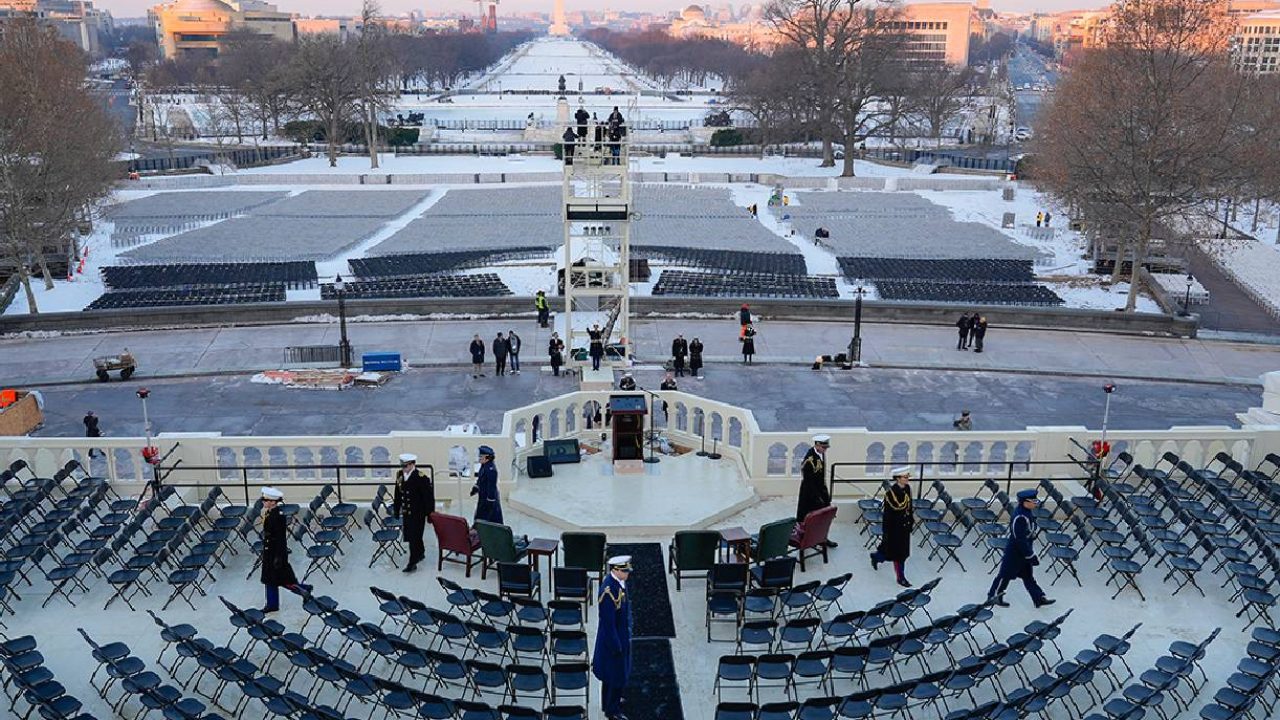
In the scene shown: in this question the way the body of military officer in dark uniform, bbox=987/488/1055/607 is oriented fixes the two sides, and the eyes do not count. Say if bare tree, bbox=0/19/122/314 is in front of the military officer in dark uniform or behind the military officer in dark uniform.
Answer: behind

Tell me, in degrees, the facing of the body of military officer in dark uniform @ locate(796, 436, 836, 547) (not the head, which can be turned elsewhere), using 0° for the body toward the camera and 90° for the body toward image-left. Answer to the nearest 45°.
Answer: approximately 315°

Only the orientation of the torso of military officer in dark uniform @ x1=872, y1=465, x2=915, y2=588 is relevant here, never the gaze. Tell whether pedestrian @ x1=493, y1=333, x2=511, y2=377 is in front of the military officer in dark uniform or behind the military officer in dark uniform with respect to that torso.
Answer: behind

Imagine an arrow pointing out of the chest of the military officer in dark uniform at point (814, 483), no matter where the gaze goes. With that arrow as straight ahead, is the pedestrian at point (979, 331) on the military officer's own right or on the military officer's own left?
on the military officer's own left

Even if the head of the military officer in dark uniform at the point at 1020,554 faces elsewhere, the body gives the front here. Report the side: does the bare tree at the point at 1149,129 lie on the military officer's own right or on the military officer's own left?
on the military officer's own left

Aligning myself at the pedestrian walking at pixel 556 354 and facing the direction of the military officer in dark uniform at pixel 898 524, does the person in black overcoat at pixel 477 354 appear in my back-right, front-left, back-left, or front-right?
back-right

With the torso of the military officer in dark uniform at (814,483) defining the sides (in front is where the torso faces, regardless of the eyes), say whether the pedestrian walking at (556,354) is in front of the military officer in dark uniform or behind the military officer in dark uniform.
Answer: behind

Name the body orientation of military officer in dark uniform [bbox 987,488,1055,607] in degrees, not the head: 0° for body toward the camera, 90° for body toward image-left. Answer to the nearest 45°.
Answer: approximately 270°

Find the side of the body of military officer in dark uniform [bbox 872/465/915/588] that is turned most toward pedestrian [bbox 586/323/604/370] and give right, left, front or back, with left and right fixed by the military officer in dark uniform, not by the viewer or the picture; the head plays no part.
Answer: back
